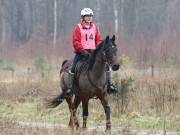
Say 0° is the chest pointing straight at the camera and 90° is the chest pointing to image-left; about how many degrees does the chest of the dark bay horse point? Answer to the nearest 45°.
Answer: approximately 315°

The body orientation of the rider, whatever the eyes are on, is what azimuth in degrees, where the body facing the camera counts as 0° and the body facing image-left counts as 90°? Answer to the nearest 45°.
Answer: approximately 315°
